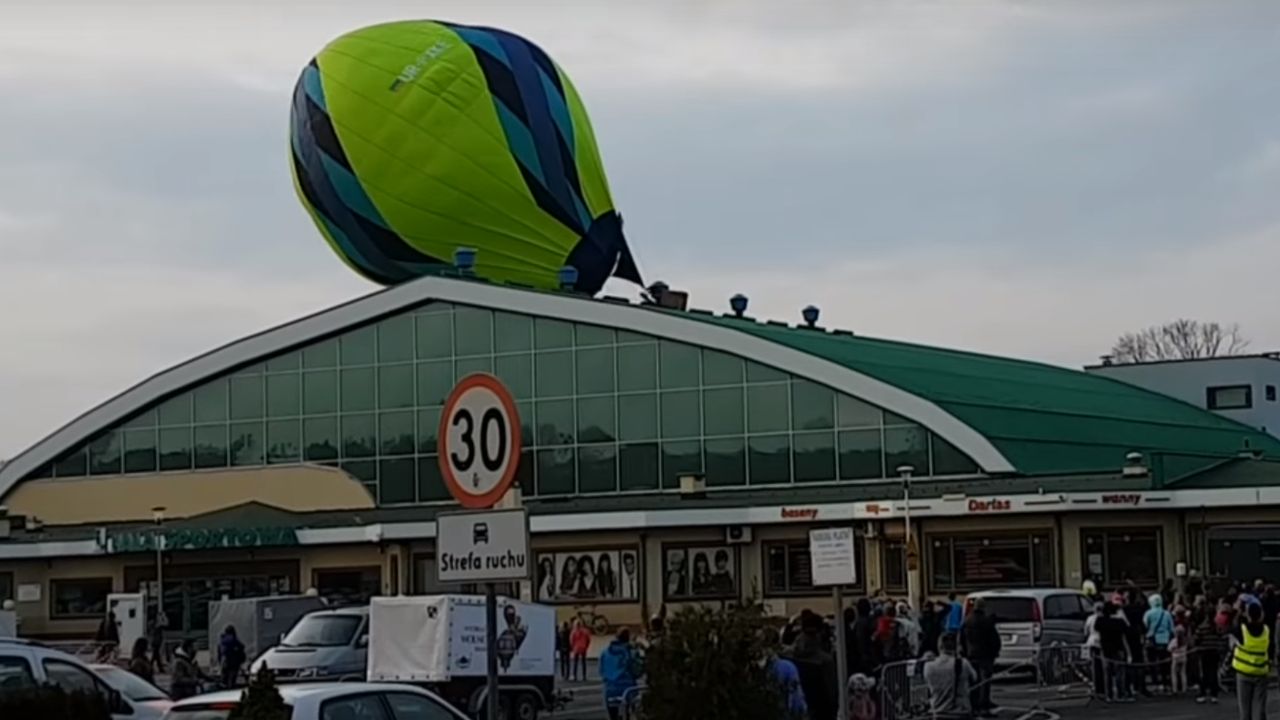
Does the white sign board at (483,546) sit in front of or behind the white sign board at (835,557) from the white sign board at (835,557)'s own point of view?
in front

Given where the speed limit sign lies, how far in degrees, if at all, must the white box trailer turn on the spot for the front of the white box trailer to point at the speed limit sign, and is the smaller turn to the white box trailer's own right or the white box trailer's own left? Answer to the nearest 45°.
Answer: approximately 45° to the white box trailer's own left

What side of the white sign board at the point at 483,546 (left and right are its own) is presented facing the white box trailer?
back

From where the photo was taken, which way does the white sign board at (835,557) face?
toward the camera

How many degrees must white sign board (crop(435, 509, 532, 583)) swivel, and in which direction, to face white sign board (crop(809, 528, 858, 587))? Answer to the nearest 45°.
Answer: approximately 135° to its left

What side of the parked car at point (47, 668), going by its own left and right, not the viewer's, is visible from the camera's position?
right

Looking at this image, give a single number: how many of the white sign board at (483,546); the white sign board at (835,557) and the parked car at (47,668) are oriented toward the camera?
2

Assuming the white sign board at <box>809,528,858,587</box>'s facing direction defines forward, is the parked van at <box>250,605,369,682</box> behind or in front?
behind
